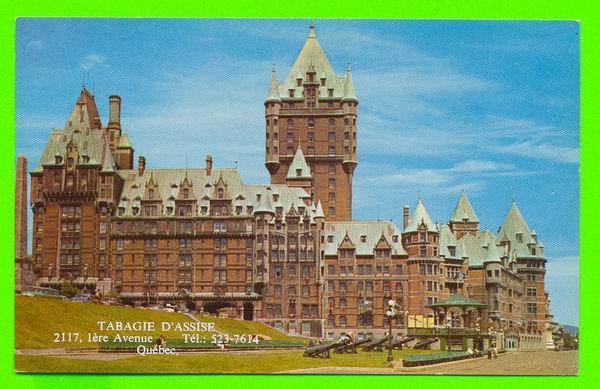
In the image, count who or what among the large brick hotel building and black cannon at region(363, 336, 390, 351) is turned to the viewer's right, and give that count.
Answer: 1

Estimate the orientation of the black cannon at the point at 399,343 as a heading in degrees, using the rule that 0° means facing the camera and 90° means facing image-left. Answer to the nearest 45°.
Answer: approximately 270°

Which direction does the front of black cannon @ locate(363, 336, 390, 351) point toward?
to the viewer's right

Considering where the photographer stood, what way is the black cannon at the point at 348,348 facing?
facing to the right of the viewer

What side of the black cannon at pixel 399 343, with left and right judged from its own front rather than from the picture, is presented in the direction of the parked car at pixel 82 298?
back

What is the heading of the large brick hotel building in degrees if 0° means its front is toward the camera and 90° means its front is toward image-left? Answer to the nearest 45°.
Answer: approximately 0°
